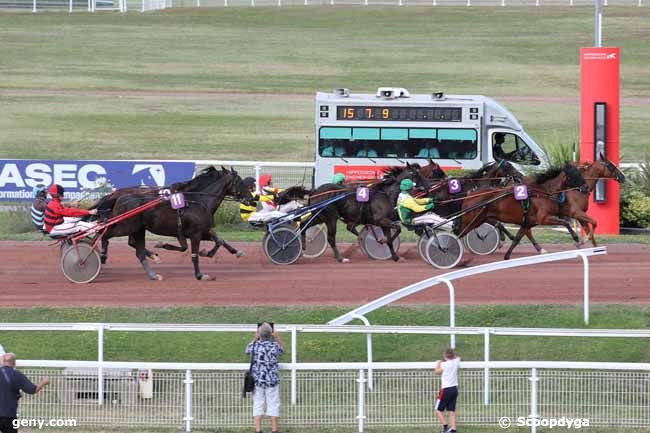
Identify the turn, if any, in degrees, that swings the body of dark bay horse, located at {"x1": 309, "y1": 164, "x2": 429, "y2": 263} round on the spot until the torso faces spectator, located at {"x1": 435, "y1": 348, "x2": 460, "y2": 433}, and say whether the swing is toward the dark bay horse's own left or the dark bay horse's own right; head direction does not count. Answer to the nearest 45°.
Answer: approximately 90° to the dark bay horse's own right

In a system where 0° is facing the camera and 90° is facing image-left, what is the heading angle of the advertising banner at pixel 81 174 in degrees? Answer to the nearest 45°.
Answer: approximately 0°

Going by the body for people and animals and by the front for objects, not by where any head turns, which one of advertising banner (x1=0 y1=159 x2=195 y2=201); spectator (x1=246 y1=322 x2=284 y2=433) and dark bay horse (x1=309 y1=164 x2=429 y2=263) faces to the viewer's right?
the dark bay horse

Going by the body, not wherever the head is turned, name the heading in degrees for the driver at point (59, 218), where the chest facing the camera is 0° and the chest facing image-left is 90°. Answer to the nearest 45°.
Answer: approximately 270°

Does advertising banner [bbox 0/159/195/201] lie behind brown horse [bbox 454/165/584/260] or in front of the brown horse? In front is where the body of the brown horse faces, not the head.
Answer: behind

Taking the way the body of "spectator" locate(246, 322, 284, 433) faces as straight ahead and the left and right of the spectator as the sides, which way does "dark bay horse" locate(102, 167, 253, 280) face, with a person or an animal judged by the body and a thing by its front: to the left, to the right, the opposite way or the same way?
to the right

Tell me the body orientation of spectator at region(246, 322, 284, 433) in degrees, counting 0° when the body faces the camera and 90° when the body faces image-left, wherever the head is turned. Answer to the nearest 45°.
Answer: approximately 180°

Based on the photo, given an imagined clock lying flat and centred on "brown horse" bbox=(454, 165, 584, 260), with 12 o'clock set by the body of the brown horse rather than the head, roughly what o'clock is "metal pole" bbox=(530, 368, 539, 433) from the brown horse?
The metal pole is roughly at 3 o'clock from the brown horse.

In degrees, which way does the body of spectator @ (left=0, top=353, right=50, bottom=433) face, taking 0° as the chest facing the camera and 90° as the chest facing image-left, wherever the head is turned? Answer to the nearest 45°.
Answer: approximately 225°

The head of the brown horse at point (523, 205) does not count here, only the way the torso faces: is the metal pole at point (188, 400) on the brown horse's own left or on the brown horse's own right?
on the brown horse's own right

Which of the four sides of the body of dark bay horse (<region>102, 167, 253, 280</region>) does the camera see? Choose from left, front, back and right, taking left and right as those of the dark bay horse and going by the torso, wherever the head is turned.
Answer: right

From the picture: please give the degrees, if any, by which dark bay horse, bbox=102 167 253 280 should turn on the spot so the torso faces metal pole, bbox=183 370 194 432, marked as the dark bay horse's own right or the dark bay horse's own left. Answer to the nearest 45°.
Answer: approximately 90° to the dark bay horse's own right

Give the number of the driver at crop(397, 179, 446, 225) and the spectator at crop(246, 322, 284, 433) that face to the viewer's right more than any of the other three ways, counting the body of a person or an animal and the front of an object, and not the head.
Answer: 1

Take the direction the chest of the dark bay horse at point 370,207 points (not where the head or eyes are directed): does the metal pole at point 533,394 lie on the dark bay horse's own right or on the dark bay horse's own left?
on the dark bay horse's own right

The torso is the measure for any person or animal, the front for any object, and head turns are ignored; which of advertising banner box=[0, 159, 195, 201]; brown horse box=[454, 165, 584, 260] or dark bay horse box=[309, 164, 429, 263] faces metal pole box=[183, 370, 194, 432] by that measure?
the advertising banner
